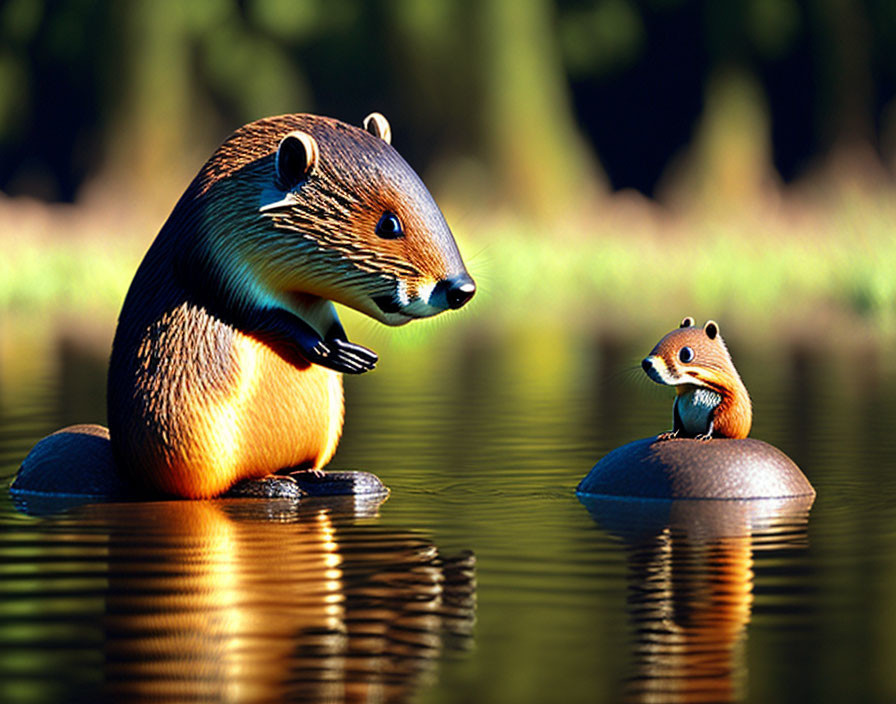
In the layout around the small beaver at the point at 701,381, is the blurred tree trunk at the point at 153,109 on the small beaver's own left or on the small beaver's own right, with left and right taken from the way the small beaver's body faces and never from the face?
on the small beaver's own right

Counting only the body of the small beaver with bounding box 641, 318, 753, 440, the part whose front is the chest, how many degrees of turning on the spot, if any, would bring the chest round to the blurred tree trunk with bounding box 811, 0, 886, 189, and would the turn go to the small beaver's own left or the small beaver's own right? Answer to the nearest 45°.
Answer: approximately 135° to the small beaver's own right

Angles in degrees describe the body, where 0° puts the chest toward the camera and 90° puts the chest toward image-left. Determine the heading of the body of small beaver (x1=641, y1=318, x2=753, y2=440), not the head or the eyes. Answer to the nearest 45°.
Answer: approximately 45°

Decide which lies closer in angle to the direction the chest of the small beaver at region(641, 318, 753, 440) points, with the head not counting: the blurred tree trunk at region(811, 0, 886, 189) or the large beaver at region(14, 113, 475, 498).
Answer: the large beaver

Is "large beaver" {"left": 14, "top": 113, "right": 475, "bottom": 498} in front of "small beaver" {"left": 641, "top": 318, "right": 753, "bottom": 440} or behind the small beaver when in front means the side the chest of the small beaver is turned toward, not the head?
in front

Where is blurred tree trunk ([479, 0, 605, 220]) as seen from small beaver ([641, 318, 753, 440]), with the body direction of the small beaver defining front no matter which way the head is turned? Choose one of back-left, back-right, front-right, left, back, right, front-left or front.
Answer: back-right
